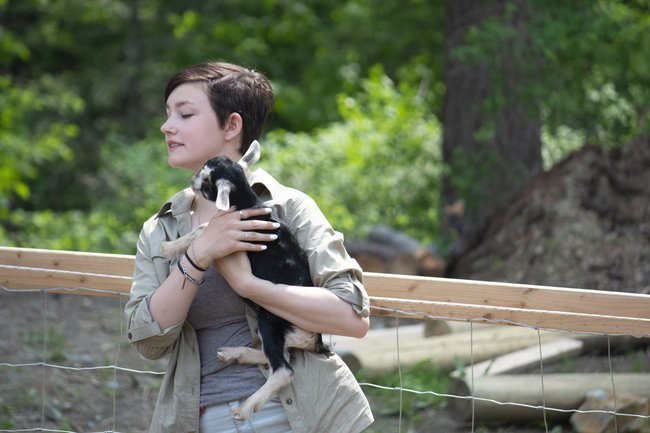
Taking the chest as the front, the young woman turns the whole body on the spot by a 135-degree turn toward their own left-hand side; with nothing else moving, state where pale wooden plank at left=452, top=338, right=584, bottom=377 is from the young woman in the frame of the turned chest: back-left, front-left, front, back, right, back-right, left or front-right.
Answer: front-left

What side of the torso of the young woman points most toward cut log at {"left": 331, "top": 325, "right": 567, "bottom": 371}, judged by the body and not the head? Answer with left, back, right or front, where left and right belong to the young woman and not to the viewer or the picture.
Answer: back

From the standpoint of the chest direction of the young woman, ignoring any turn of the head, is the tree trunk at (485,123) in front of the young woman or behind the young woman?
behind

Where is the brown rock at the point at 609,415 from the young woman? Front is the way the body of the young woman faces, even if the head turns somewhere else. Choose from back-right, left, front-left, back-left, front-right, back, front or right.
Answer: back

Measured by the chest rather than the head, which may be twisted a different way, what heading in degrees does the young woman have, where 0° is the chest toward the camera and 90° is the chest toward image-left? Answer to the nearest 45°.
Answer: approximately 45°
